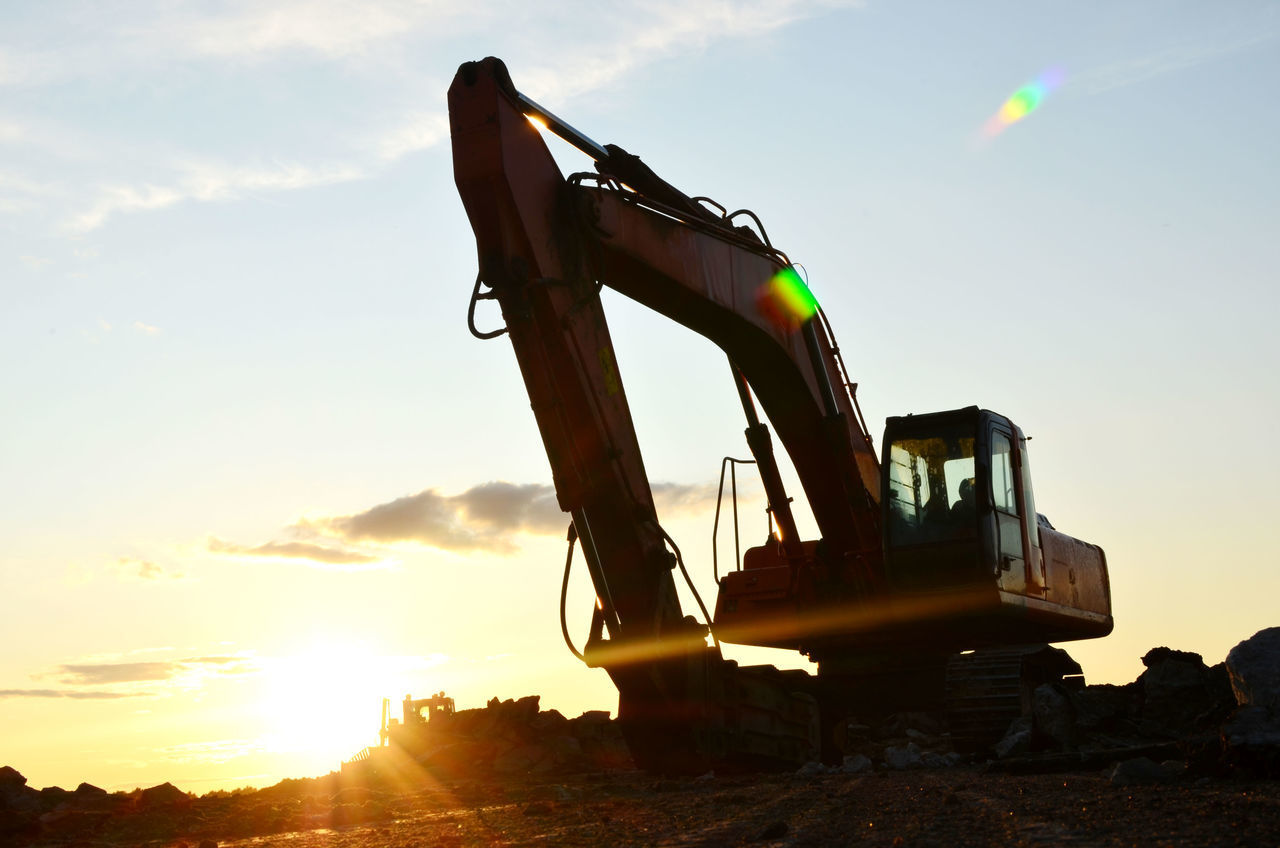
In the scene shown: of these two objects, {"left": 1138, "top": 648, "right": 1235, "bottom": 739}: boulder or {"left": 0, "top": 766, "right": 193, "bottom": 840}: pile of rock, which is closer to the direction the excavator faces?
the pile of rock

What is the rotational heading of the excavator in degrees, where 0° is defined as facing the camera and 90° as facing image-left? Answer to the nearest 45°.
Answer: approximately 45°

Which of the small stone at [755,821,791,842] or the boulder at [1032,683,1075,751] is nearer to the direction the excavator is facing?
the small stone

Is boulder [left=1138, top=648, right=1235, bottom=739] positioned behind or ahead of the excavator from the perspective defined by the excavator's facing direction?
behind

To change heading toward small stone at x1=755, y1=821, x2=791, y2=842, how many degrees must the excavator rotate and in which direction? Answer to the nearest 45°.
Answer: approximately 45° to its left
